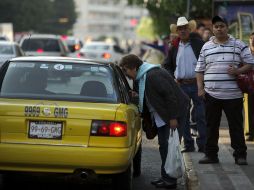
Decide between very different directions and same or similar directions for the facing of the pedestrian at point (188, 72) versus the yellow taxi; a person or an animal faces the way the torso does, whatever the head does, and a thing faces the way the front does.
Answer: very different directions

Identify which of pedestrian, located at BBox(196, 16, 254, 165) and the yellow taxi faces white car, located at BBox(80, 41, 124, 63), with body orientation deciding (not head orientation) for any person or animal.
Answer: the yellow taxi

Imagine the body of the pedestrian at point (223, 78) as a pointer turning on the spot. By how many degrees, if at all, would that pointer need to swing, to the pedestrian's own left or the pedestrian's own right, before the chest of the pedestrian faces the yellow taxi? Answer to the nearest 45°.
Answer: approximately 45° to the pedestrian's own right

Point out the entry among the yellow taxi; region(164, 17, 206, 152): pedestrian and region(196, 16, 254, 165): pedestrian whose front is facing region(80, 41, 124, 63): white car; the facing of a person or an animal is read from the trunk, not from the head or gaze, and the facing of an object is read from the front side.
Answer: the yellow taxi

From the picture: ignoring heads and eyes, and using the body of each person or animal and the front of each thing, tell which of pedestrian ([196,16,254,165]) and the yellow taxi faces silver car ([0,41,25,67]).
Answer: the yellow taxi

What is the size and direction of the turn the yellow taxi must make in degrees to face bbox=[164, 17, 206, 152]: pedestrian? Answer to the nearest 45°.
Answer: approximately 45° to its right

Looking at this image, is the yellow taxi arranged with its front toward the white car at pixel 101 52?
yes

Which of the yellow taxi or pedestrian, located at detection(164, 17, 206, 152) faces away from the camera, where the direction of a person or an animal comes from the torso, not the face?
the yellow taxi

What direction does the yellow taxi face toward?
away from the camera

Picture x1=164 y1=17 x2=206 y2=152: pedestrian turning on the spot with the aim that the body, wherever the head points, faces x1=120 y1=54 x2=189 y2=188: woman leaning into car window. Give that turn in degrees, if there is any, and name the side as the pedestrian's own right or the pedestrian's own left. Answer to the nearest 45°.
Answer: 0° — they already face them

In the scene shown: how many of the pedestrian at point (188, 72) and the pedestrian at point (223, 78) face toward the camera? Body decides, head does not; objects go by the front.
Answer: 2

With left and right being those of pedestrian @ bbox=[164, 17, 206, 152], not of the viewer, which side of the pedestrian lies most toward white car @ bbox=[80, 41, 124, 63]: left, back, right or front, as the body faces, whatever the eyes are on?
back
